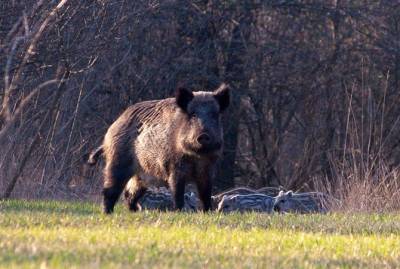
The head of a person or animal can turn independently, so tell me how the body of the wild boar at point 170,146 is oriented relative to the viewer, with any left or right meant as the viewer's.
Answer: facing the viewer and to the right of the viewer
